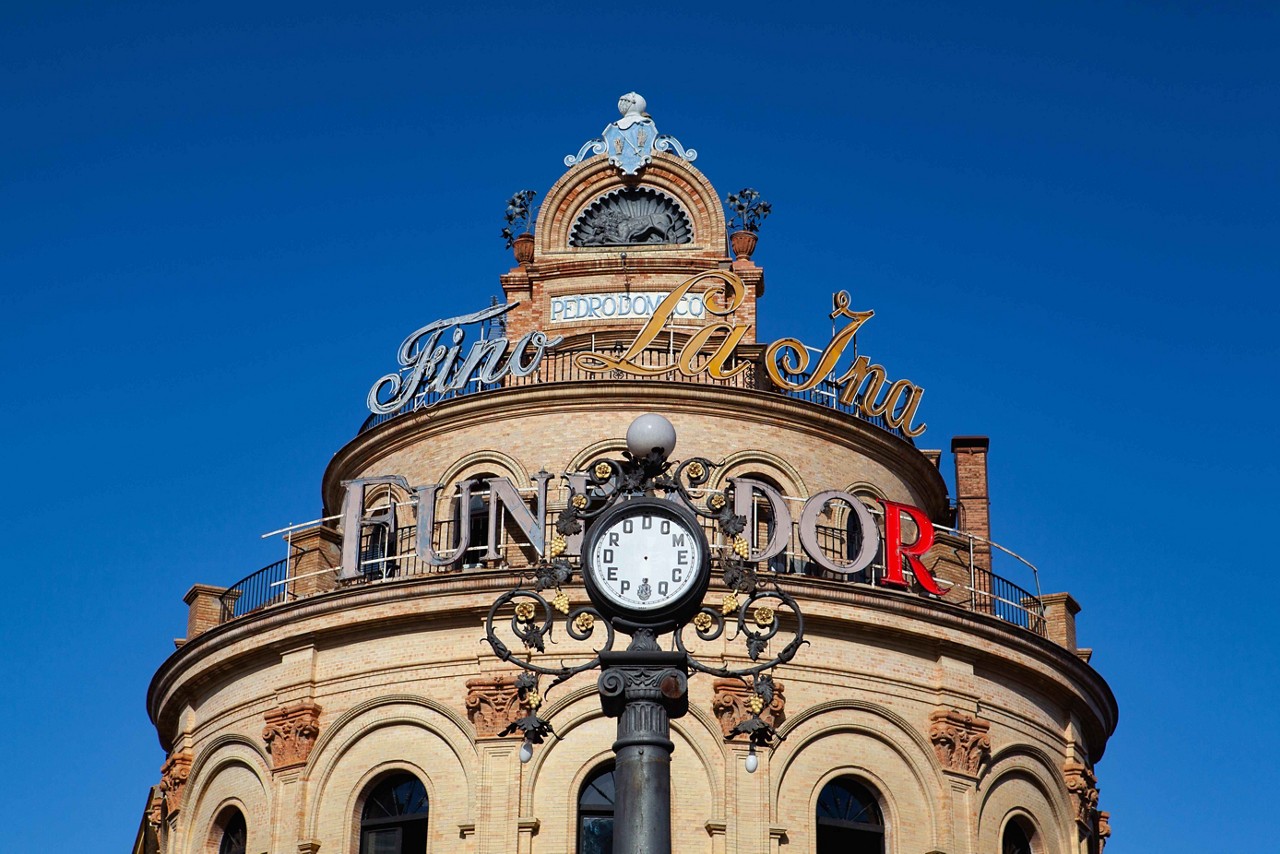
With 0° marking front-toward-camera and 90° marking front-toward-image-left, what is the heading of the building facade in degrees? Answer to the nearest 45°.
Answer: approximately 0°

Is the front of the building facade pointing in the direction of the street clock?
yes
